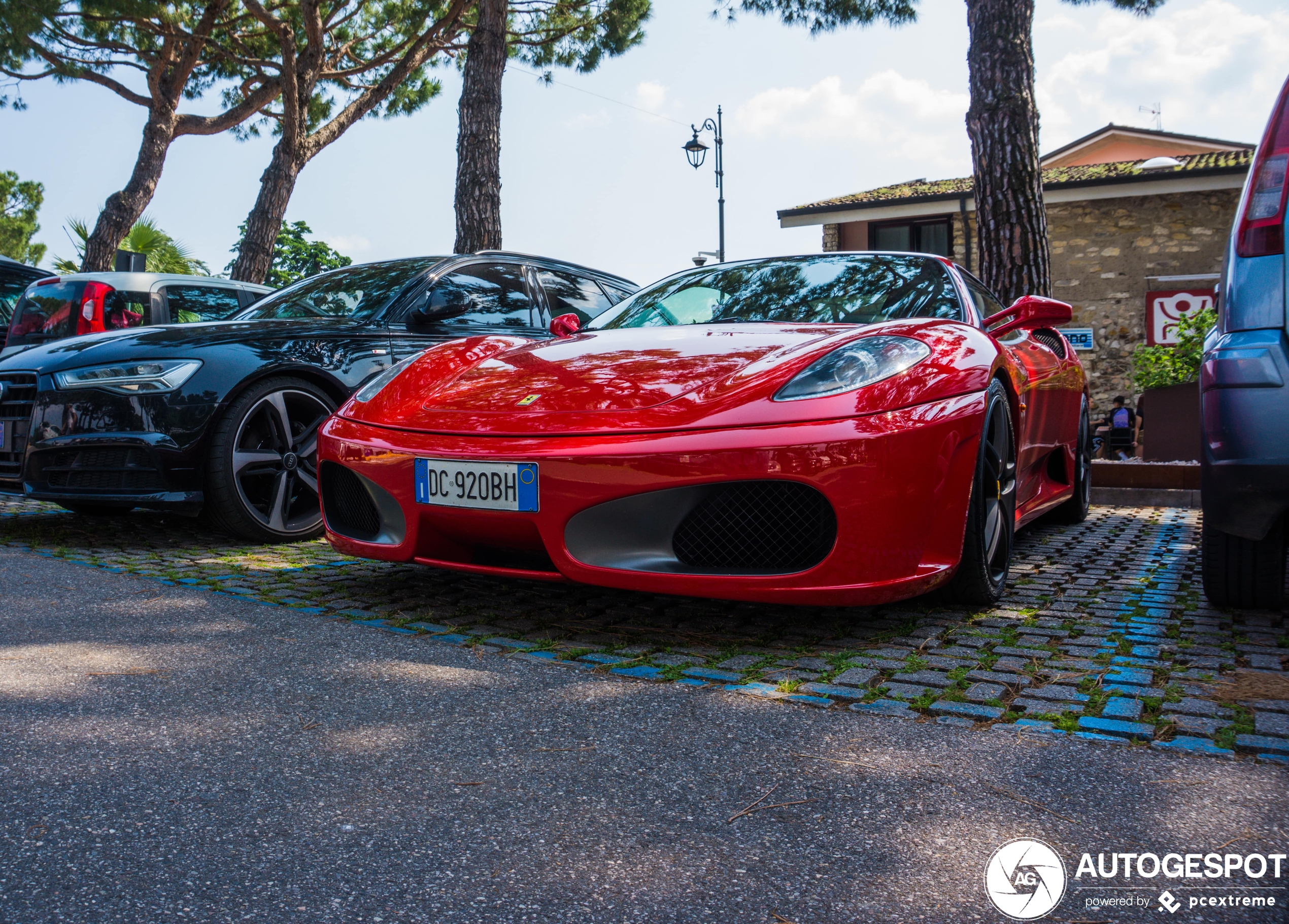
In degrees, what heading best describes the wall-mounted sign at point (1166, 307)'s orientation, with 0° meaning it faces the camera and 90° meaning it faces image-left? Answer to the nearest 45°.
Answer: approximately 0°

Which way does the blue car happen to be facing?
away from the camera

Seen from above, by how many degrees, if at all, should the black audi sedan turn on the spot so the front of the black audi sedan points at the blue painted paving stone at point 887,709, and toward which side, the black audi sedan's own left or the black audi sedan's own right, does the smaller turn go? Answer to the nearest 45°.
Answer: approximately 90° to the black audi sedan's own left

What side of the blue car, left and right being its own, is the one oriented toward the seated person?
front

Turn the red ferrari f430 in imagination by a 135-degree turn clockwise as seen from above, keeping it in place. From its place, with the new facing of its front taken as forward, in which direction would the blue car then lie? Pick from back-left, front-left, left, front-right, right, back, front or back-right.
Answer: right

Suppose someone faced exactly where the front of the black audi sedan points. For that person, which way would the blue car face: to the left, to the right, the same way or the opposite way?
the opposite way

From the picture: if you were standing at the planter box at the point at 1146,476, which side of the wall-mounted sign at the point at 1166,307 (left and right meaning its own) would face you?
front

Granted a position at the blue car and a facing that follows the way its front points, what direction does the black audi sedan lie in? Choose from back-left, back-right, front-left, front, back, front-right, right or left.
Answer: left

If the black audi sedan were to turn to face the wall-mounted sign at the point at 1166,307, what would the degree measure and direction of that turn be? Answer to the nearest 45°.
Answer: approximately 180°

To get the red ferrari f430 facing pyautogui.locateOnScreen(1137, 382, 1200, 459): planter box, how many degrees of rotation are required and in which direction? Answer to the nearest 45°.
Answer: approximately 180°

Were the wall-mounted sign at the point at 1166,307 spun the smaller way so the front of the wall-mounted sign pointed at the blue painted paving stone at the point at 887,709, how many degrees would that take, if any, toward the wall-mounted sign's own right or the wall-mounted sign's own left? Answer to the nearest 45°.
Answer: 0° — it already faces it

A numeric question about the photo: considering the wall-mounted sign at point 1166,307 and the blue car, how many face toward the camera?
1

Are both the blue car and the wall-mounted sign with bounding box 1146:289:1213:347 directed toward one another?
yes
